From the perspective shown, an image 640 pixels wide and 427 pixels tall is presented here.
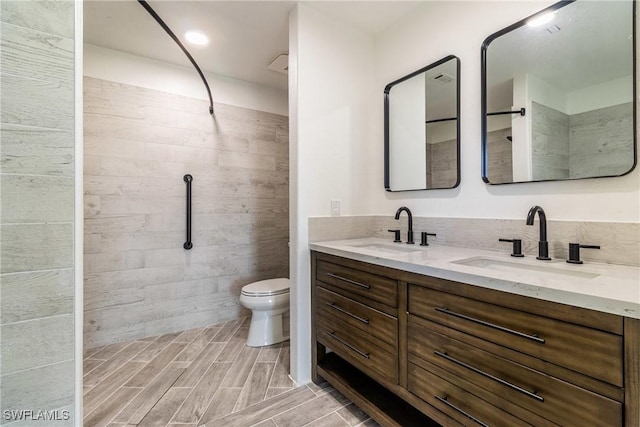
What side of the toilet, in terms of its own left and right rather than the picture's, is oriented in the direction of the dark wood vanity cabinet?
left

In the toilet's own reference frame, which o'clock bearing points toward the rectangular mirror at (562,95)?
The rectangular mirror is roughly at 9 o'clock from the toilet.

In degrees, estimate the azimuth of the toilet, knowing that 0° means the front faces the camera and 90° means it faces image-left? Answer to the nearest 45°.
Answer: approximately 45°

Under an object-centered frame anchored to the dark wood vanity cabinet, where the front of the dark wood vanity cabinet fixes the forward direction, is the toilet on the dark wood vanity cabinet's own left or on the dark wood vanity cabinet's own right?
on the dark wood vanity cabinet's own right

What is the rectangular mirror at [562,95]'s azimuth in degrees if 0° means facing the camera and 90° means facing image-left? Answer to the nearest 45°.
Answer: approximately 45°

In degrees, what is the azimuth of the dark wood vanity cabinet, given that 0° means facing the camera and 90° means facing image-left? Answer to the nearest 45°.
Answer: approximately 45°
